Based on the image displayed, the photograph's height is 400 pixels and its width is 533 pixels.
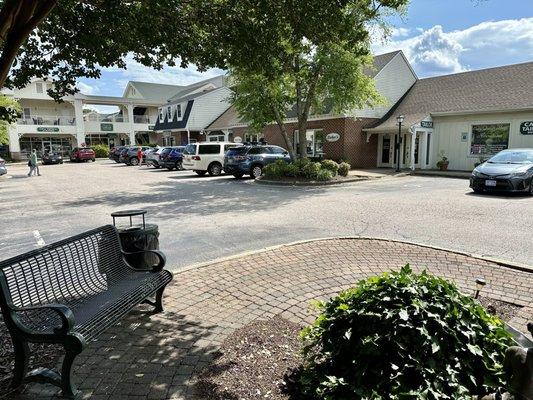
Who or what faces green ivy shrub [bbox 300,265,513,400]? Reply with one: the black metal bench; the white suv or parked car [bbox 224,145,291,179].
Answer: the black metal bench

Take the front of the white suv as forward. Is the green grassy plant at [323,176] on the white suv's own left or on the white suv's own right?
on the white suv's own right

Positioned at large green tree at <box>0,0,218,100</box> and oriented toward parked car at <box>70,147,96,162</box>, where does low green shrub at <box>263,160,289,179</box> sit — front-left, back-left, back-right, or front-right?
front-right

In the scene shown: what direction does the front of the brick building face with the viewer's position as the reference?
facing the viewer and to the left of the viewer

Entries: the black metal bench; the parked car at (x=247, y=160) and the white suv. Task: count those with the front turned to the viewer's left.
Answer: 0

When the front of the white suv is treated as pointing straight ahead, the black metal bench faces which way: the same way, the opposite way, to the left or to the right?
to the right

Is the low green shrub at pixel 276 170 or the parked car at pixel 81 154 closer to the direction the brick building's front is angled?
the low green shrub

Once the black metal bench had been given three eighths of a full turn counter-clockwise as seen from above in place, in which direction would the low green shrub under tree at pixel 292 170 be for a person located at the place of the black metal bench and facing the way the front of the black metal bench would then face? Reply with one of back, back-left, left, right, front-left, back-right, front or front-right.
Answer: front-right

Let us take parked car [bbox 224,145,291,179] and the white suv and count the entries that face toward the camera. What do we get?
0

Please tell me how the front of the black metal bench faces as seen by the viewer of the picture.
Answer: facing the viewer and to the right of the viewer

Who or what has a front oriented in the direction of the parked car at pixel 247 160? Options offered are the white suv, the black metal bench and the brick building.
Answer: the brick building

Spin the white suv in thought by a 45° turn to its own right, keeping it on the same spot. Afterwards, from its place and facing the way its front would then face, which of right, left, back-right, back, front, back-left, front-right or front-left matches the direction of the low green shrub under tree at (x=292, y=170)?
front-right

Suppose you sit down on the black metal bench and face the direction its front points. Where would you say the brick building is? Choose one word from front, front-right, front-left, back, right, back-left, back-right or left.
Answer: left

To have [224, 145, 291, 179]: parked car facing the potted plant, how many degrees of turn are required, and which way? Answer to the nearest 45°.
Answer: approximately 45° to its right

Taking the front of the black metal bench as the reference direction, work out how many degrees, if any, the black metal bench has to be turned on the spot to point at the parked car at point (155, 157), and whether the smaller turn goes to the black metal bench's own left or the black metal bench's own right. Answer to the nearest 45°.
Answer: approximately 135° to the black metal bench's own left

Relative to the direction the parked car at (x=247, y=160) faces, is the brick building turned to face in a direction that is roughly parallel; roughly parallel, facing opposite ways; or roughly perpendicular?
roughly parallel, facing opposite ways

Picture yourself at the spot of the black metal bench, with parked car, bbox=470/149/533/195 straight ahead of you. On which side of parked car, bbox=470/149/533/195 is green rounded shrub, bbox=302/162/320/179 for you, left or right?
left

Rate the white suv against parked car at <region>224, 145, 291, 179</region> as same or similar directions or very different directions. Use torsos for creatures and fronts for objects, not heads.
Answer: same or similar directions

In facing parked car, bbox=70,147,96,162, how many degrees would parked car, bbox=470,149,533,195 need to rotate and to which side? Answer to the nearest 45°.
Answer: approximately 45° to its right

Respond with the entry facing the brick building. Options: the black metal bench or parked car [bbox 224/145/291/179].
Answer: the parked car
